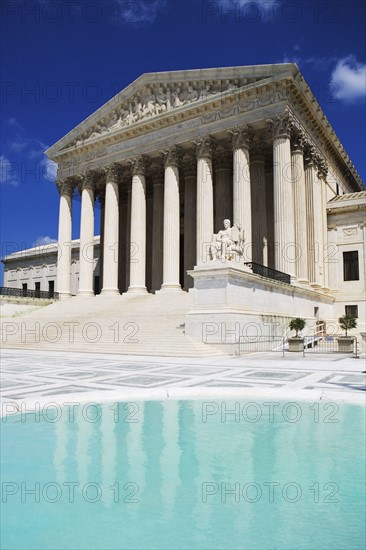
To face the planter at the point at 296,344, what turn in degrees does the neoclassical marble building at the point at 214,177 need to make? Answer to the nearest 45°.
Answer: approximately 45° to its left

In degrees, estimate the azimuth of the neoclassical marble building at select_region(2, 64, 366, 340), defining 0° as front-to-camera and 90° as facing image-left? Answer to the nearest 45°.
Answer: approximately 45°

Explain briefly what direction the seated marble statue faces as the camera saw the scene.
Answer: facing the viewer and to the left of the viewer

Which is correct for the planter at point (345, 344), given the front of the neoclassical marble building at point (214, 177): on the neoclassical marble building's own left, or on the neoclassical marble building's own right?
on the neoclassical marble building's own left

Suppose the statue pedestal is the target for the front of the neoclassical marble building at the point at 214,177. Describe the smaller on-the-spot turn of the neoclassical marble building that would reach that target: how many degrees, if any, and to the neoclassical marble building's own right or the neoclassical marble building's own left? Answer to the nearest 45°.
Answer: approximately 45° to the neoclassical marble building's own left

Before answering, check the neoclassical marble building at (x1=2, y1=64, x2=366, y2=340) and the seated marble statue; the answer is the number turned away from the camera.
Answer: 0

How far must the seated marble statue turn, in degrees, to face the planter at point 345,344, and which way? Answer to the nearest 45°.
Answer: approximately 135° to its left
